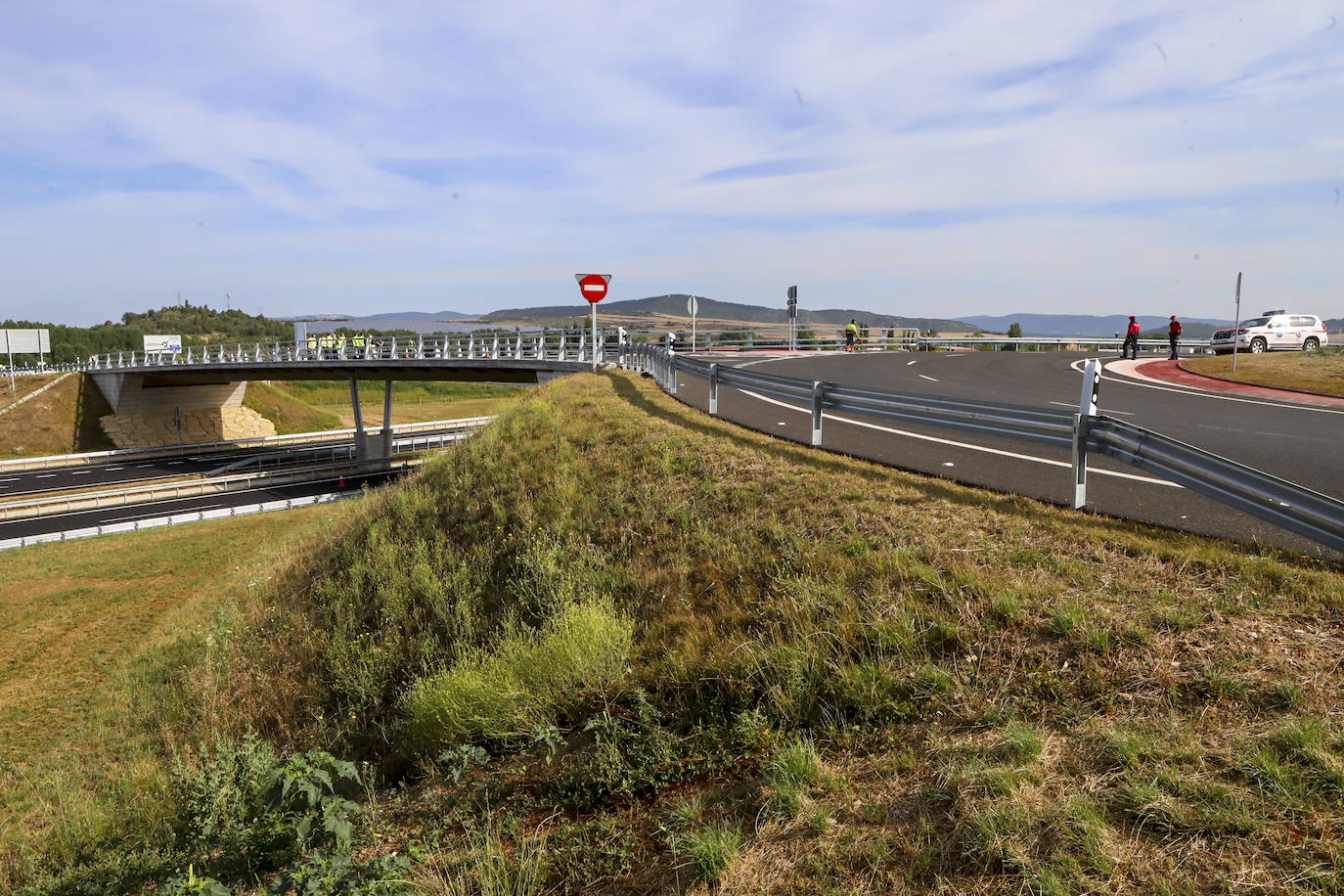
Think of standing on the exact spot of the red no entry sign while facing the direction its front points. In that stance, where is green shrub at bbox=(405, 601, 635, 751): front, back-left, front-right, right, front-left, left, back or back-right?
front

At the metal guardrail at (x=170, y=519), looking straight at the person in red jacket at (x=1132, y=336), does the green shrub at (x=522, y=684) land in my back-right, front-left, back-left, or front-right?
front-right

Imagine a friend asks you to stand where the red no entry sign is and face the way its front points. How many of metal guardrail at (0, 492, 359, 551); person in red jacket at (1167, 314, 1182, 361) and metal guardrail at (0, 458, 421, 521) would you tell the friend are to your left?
1

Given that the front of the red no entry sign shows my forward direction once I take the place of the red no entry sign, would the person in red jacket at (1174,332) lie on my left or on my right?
on my left

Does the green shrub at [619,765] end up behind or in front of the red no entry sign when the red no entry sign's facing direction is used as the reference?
in front

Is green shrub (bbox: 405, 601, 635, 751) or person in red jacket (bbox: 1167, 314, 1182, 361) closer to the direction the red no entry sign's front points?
the green shrub

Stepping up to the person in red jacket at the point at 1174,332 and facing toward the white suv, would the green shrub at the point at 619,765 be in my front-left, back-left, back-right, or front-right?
back-right

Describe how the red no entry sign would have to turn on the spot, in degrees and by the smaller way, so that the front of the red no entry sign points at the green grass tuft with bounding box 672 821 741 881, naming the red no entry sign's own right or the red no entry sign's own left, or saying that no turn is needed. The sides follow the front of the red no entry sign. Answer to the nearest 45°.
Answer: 0° — it already faces it

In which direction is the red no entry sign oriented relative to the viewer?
toward the camera

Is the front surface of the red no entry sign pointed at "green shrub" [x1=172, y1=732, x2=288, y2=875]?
yes

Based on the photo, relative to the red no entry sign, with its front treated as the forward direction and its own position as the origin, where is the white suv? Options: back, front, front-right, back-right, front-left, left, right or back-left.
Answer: left

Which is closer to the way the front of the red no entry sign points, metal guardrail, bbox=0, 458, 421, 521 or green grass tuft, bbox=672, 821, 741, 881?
the green grass tuft

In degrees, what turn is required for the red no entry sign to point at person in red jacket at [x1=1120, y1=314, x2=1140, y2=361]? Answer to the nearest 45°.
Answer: approximately 90° to its left

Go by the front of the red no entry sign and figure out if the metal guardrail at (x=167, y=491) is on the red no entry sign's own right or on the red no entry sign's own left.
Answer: on the red no entry sign's own right
